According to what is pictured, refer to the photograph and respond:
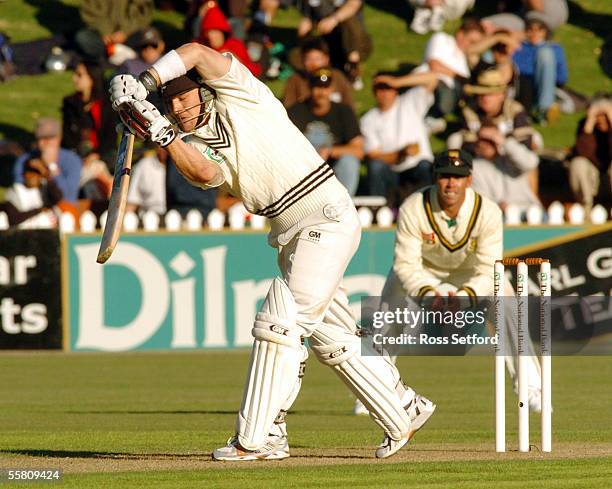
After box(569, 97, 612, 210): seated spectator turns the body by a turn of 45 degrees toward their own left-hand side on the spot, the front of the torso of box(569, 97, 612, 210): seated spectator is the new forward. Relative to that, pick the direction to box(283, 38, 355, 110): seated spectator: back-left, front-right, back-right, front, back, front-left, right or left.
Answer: back-right

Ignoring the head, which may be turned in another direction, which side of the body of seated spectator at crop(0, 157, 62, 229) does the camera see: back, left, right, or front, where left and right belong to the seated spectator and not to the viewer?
front

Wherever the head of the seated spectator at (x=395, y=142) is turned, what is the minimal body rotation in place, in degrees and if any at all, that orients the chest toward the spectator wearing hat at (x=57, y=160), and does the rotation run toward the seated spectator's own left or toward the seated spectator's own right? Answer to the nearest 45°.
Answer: approximately 90° to the seated spectator's own right

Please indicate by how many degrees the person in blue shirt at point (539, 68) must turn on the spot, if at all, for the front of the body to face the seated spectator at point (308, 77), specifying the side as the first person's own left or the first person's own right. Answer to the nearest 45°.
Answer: approximately 45° to the first person's own right

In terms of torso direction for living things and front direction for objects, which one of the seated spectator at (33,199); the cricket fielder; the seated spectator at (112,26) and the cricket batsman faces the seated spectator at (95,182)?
the seated spectator at (112,26)

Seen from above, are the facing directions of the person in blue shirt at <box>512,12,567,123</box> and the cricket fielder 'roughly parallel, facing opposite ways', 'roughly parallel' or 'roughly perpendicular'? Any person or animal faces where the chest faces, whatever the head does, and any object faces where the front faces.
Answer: roughly parallel

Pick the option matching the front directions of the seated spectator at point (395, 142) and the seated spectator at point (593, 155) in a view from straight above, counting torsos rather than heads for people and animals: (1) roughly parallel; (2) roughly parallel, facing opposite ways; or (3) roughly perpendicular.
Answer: roughly parallel

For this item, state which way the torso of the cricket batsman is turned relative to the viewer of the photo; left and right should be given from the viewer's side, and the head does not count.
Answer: facing the viewer and to the left of the viewer

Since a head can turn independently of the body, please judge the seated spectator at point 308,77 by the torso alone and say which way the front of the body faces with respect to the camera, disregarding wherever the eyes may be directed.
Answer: toward the camera

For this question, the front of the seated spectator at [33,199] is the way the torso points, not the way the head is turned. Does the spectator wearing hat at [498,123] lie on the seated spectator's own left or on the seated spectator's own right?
on the seated spectator's own left
